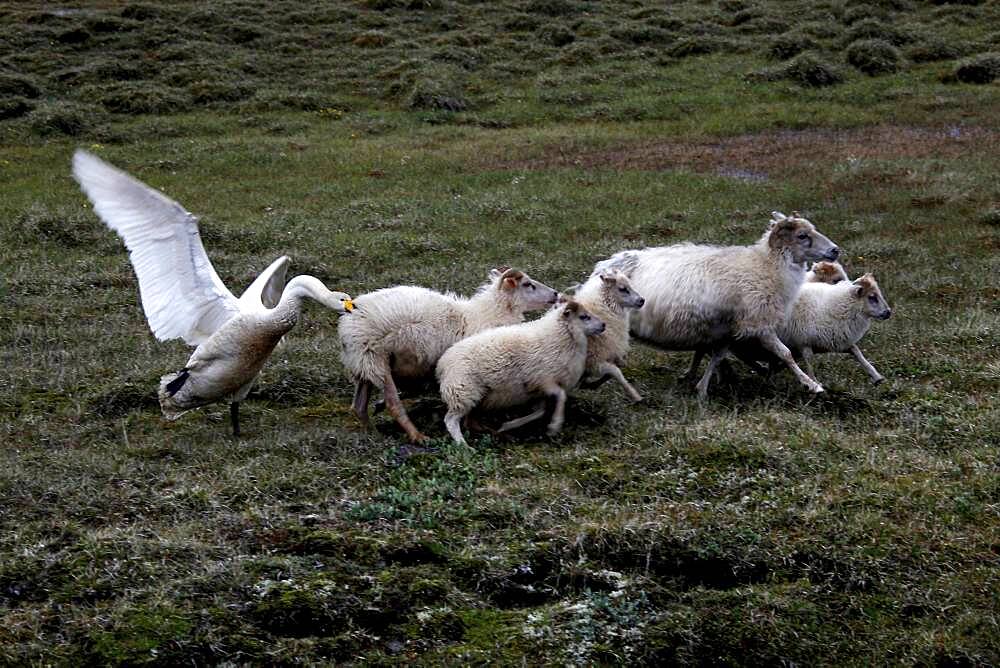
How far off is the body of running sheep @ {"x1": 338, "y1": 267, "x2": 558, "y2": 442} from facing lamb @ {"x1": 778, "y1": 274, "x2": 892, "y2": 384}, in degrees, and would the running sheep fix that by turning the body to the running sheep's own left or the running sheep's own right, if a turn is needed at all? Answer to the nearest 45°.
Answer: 0° — it already faces it

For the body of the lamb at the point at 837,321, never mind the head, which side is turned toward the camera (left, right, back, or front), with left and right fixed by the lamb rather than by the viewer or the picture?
right

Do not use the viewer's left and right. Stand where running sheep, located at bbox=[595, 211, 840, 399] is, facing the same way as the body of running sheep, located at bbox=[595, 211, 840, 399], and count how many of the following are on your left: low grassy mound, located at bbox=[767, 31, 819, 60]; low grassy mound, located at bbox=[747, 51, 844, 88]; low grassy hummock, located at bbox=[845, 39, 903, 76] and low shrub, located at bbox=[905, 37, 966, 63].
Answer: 4

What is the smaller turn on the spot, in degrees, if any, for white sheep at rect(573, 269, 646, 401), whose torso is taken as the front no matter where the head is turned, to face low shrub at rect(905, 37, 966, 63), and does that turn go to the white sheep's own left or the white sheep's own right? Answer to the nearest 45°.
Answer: approximately 90° to the white sheep's own left

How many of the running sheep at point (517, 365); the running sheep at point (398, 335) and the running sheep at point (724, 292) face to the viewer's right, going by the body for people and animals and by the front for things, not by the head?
3

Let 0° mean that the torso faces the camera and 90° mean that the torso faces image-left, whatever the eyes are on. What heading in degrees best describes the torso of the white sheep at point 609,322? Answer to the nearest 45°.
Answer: approximately 270°

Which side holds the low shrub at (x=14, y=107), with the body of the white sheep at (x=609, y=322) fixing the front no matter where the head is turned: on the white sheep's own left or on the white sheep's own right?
on the white sheep's own left

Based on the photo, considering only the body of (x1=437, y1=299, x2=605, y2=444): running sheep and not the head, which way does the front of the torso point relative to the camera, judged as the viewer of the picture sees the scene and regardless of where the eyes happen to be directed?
to the viewer's right

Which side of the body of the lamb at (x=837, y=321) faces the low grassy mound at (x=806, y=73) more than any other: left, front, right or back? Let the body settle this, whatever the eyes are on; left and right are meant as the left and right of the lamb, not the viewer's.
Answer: left

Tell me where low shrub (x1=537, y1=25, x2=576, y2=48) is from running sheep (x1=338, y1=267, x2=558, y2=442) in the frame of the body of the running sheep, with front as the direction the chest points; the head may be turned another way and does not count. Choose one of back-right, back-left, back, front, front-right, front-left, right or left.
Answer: left

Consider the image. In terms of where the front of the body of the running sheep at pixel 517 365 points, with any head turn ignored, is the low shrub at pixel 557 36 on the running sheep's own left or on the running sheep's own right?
on the running sheep's own left

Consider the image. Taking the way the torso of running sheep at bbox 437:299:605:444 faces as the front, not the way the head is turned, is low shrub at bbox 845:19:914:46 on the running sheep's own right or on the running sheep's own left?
on the running sheep's own left

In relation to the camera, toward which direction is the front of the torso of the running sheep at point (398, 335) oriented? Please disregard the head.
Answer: to the viewer's right

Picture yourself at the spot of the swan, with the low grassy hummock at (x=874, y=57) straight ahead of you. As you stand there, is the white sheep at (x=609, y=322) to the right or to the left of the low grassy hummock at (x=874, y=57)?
right

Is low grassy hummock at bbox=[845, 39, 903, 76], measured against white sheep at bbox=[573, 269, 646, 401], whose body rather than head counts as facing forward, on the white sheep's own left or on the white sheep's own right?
on the white sheep's own left

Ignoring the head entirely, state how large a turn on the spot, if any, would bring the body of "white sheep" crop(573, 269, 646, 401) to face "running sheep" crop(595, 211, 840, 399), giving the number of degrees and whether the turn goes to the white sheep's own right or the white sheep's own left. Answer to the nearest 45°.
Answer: approximately 45° to the white sheep's own left

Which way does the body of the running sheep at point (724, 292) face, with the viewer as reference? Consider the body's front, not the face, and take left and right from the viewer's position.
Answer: facing to the right of the viewer
